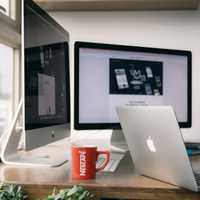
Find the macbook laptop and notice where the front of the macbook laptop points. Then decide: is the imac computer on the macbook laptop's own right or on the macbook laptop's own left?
on the macbook laptop's own left

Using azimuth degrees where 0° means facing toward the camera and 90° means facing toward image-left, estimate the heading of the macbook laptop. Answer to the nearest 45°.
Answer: approximately 225°

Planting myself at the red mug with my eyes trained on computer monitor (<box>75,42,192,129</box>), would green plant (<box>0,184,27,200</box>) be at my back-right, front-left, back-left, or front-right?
back-left

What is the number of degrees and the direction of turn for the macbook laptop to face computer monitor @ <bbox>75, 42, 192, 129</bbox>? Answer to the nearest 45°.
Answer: approximately 45° to its left

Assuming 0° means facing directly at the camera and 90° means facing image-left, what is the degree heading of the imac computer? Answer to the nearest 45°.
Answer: approximately 270°
